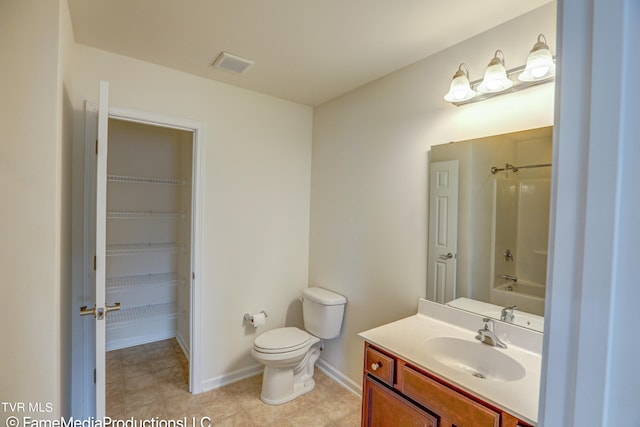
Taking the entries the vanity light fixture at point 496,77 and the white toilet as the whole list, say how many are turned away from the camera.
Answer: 0

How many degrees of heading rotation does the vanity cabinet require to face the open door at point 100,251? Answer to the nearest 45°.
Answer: approximately 45° to its right

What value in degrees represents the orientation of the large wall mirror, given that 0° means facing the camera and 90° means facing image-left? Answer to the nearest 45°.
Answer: approximately 45°

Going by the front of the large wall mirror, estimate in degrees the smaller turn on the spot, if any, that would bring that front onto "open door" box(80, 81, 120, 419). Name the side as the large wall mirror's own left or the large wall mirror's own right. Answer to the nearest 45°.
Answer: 0° — it already faces it

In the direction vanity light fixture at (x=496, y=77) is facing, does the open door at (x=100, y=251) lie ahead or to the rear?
ahead

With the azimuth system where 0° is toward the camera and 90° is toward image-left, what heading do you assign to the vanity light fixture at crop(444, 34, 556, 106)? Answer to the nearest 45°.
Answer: approximately 45°

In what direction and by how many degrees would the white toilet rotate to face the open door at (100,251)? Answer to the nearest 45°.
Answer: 0° — it already faces it
